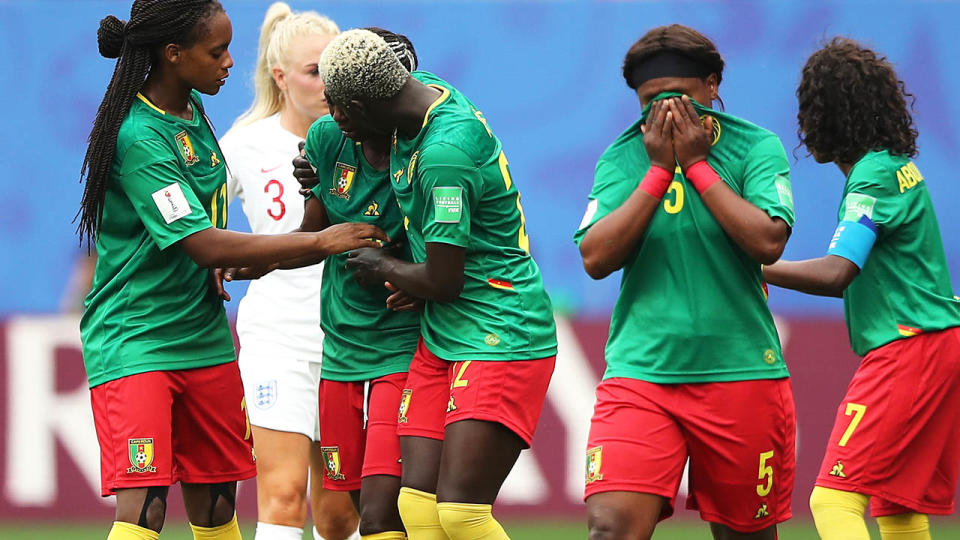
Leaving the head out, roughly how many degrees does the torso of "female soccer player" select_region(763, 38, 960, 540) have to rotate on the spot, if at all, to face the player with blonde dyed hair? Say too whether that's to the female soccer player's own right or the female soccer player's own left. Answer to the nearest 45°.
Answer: approximately 90° to the female soccer player's own left

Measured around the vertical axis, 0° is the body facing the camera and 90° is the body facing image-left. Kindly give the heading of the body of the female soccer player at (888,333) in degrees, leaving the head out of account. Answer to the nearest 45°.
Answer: approximately 135°

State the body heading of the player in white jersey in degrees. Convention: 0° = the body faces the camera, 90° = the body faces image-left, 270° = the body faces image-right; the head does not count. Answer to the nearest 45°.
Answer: approximately 315°

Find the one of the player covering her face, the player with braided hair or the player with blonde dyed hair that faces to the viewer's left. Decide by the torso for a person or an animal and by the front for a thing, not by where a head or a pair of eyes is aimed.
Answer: the player with blonde dyed hair

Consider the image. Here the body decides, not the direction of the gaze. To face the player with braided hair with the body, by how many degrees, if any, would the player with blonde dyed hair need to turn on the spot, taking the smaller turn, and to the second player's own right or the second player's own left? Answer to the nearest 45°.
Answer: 0° — they already face them

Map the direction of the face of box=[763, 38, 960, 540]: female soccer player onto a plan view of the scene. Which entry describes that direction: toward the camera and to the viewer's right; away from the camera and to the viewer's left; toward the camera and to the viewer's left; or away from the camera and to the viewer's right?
away from the camera and to the viewer's left
